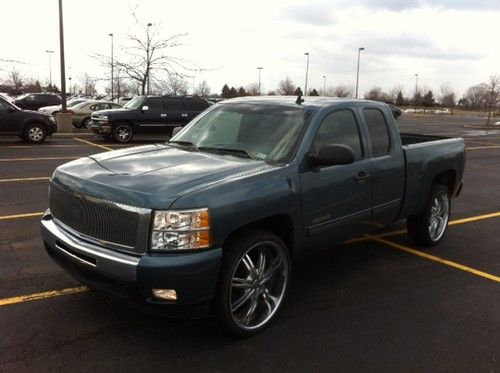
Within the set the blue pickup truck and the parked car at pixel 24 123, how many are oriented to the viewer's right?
1

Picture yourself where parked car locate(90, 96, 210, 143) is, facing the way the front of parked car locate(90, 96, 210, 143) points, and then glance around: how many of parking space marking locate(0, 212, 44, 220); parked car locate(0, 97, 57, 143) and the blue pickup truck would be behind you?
0

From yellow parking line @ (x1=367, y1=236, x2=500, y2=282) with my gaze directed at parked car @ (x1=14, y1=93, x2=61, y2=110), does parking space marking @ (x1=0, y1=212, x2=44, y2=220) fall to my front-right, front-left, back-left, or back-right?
front-left

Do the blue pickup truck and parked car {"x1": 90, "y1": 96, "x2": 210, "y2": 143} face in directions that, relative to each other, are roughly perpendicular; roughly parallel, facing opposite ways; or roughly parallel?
roughly parallel

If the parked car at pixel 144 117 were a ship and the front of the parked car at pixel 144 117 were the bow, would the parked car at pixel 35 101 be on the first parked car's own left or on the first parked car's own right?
on the first parked car's own right

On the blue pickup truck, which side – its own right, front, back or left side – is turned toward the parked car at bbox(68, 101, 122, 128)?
right

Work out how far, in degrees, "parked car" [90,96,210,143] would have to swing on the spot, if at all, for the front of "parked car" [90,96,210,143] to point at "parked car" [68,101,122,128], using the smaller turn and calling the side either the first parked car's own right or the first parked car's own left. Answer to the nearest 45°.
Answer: approximately 90° to the first parked car's own right

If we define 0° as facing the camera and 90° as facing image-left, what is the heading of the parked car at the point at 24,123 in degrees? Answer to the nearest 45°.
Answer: approximately 270°

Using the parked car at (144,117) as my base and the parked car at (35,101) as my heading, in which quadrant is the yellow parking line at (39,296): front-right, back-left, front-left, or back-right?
back-left

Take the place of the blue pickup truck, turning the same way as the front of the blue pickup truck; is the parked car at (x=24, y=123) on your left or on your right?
on your right

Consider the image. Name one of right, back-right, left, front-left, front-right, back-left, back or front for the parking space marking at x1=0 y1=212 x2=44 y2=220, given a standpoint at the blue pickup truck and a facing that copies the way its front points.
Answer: right

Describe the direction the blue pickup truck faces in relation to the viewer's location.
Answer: facing the viewer and to the left of the viewer
